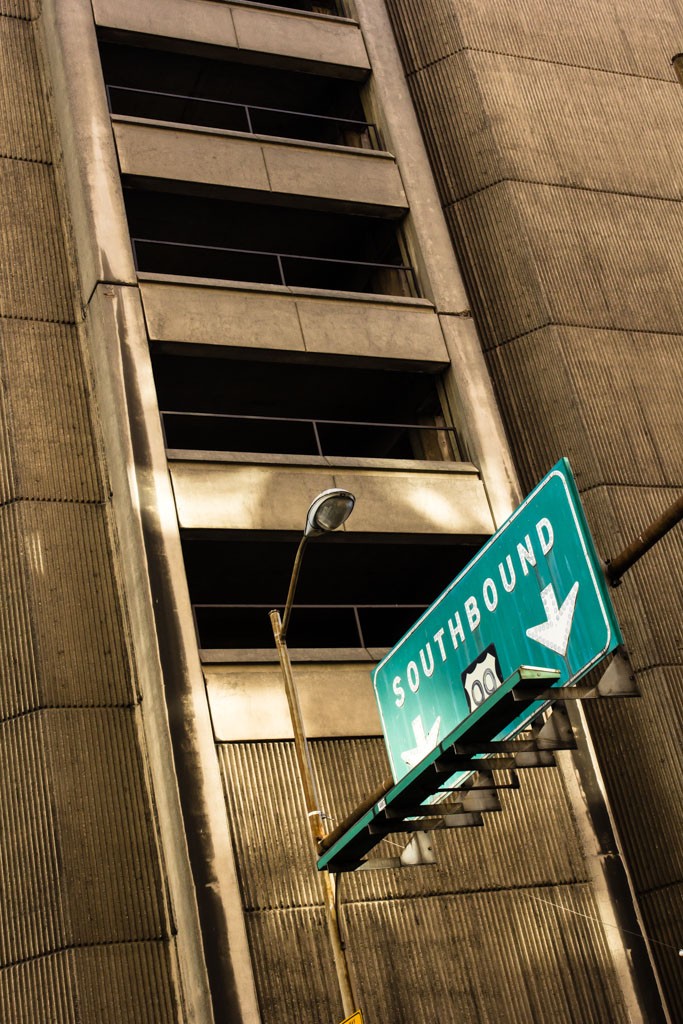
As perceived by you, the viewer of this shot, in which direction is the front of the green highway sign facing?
facing the viewer and to the left of the viewer

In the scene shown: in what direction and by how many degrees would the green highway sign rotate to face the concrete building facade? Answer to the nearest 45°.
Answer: approximately 135° to its right
